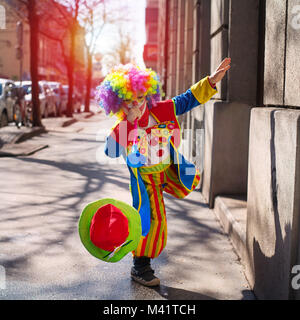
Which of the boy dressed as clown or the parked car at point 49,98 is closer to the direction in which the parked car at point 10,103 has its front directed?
the boy dressed as clown

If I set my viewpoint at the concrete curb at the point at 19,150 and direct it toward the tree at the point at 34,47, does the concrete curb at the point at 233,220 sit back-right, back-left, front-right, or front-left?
back-right

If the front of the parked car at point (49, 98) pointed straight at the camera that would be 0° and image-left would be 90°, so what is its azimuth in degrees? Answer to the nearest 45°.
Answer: approximately 315°

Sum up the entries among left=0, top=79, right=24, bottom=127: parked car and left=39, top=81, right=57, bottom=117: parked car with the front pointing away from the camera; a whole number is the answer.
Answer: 0

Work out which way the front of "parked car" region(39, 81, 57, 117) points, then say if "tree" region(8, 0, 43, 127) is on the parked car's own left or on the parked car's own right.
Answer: on the parked car's own right

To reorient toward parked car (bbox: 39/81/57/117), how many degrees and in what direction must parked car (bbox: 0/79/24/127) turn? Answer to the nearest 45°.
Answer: approximately 135° to its left

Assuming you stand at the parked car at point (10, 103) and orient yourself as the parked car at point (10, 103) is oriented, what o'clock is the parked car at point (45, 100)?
the parked car at point (45, 100) is roughly at 8 o'clock from the parked car at point (10, 103).

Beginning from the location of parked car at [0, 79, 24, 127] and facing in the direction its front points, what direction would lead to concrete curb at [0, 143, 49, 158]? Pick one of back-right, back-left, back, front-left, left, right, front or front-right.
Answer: front-right

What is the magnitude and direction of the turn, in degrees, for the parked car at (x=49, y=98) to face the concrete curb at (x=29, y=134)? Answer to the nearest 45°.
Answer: approximately 45° to its right

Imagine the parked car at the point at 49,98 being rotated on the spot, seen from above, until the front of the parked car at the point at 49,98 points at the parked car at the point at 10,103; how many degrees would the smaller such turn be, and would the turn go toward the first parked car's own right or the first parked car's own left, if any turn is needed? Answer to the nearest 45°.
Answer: approximately 45° to the first parked car's own right
